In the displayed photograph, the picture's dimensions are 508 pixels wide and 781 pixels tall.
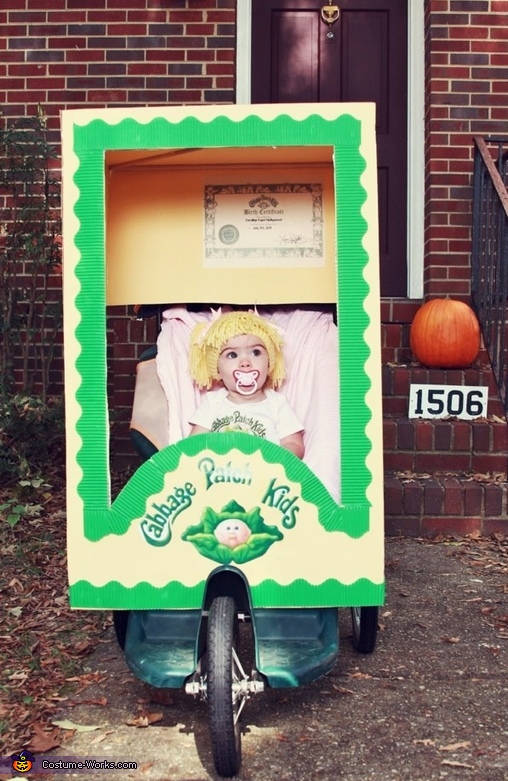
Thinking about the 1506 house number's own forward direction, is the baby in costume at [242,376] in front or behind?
in front

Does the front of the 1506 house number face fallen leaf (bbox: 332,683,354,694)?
yes

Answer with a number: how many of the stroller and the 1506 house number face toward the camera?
2

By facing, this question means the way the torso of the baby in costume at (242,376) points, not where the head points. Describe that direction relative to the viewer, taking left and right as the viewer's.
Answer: facing the viewer

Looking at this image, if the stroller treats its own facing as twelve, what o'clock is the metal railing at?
The metal railing is roughly at 7 o'clock from the stroller.

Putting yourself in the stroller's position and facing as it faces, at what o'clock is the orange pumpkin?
The orange pumpkin is roughly at 7 o'clock from the stroller.

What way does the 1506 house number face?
toward the camera
